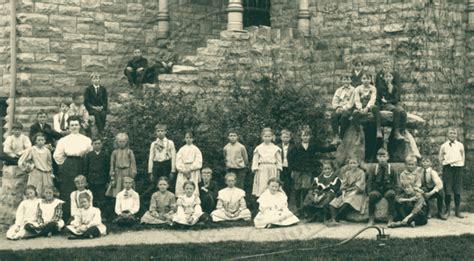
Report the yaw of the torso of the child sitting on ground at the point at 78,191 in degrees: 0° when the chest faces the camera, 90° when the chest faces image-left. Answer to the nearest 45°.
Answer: approximately 0°

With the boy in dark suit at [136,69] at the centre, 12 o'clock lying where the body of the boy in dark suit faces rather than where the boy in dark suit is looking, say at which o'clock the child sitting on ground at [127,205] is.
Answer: The child sitting on ground is roughly at 12 o'clock from the boy in dark suit.

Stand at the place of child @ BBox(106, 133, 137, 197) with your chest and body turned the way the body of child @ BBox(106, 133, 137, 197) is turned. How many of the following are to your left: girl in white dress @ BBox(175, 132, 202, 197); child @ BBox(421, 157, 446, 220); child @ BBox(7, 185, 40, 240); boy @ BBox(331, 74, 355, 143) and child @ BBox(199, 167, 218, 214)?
4

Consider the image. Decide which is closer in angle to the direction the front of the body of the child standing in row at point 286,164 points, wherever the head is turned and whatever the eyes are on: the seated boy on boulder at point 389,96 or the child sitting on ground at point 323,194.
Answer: the child sitting on ground

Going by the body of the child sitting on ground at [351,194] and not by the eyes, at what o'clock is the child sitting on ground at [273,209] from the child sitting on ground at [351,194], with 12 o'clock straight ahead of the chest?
the child sitting on ground at [273,209] is roughly at 1 o'clock from the child sitting on ground at [351,194].

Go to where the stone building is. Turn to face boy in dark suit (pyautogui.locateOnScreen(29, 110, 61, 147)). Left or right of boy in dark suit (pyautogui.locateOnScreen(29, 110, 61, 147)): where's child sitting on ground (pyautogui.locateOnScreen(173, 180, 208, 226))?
left

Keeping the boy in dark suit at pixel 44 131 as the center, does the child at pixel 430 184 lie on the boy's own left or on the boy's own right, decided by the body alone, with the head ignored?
on the boy's own left
